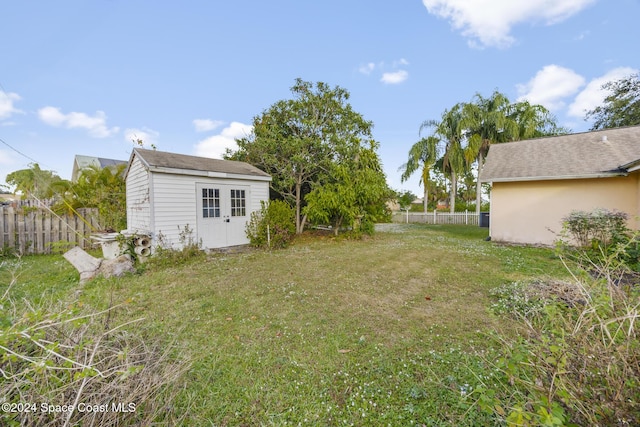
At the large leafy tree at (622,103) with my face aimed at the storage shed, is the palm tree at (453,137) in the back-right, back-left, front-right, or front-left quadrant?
front-right

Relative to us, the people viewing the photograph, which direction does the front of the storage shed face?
facing the viewer and to the right of the viewer

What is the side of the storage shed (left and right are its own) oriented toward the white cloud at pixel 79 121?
back

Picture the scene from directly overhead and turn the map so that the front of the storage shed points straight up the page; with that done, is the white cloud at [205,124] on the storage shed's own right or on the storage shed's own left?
on the storage shed's own left
